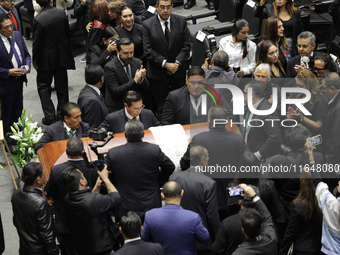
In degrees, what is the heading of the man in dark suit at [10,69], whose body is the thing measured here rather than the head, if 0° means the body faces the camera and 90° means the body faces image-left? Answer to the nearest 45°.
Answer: approximately 315°

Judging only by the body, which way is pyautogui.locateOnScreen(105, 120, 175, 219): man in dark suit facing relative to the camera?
away from the camera

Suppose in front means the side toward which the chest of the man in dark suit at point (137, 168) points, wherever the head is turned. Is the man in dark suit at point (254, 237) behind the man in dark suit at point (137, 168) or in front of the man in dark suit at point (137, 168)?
behind

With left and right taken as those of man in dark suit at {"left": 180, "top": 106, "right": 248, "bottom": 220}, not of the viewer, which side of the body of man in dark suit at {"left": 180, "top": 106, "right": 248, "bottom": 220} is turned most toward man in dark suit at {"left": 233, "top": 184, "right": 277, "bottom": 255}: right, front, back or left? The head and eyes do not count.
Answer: back

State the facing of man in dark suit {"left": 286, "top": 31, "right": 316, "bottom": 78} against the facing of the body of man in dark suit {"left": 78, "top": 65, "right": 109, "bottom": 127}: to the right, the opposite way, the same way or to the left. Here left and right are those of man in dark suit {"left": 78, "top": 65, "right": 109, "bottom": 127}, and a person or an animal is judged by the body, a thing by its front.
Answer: the opposite way

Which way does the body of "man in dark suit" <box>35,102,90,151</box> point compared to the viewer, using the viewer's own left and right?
facing the viewer and to the right of the viewer

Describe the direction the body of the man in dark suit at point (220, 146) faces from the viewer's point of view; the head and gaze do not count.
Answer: away from the camera

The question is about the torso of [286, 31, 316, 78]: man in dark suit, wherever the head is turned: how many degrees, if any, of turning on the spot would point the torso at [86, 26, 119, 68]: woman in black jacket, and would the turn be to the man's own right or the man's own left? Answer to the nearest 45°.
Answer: approximately 45° to the man's own right

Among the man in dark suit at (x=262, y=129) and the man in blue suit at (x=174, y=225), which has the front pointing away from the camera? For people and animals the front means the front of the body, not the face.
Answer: the man in blue suit

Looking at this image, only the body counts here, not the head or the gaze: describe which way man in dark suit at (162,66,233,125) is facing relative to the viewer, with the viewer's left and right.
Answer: facing the viewer

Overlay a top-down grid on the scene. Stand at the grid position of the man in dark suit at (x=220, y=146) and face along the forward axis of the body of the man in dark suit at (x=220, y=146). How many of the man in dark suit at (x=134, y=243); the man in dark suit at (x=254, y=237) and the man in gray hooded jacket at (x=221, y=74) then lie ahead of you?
1

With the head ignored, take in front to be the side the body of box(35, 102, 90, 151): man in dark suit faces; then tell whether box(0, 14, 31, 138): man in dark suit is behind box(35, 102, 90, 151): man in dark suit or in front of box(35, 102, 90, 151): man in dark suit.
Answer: behind

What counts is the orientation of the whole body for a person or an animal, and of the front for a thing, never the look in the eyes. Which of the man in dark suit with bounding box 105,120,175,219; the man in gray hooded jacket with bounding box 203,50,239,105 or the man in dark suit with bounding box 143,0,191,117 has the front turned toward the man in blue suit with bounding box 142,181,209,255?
the man in dark suit with bounding box 143,0,191,117
